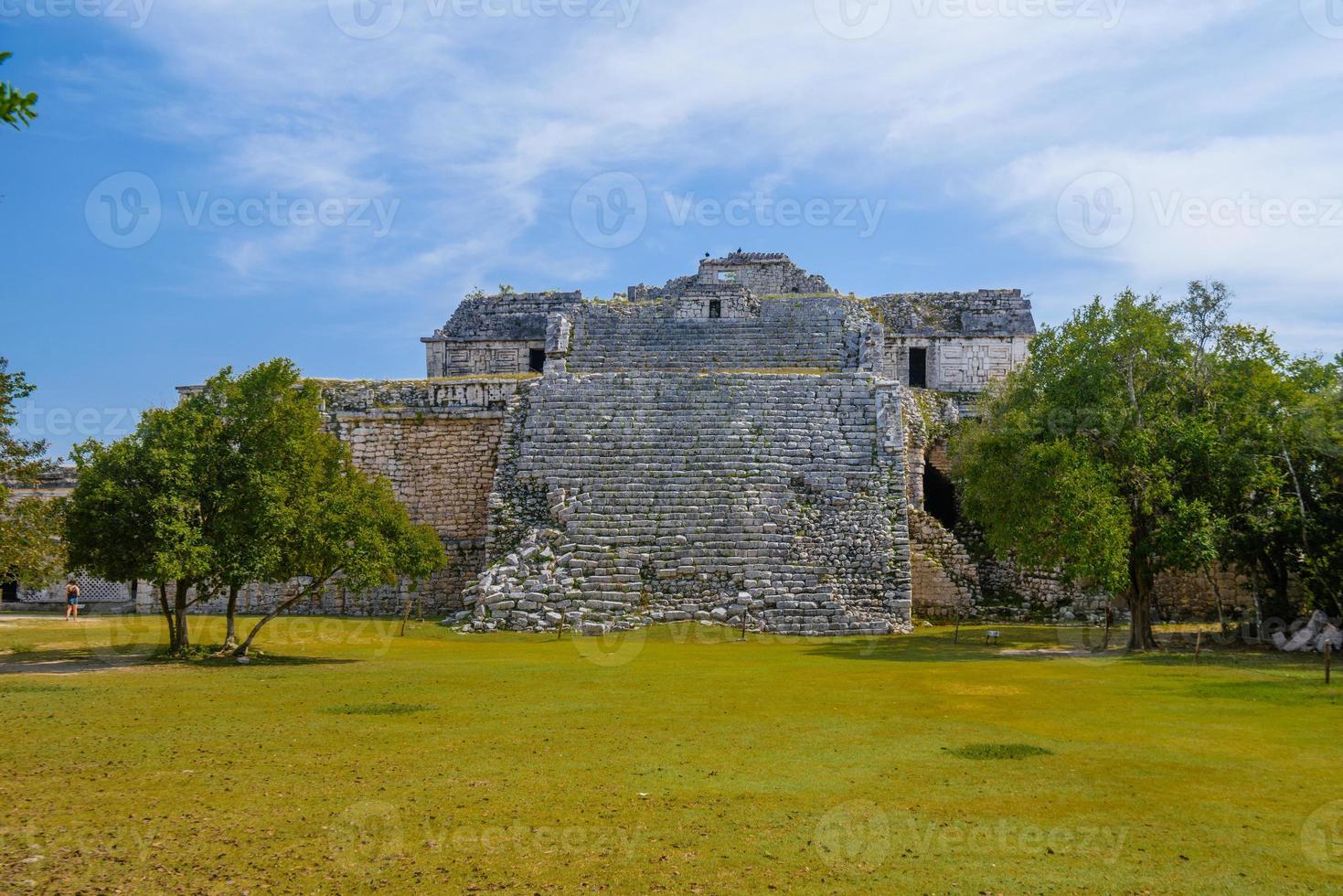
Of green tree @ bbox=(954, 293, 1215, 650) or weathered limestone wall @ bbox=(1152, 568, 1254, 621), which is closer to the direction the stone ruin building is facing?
the green tree

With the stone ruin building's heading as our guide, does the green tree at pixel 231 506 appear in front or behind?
in front

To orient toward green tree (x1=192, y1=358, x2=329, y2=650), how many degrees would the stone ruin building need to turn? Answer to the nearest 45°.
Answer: approximately 45° to its right

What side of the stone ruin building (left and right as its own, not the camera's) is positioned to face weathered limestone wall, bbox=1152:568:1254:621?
left

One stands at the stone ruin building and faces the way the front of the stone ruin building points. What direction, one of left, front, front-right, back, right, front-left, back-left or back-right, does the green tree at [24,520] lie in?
front-right

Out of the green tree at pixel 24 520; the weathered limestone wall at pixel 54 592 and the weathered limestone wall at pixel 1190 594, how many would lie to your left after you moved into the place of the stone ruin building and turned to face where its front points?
1

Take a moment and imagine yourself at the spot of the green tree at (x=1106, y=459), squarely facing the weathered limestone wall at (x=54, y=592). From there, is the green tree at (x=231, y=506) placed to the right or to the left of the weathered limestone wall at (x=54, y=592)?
left

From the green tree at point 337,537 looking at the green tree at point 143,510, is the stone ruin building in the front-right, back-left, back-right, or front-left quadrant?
back-right

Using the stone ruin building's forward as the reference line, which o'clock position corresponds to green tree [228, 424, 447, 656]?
The green tree is roughly at 1 o'clock from the stone ruin building.

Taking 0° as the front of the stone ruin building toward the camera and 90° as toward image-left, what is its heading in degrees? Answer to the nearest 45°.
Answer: approximately 0°

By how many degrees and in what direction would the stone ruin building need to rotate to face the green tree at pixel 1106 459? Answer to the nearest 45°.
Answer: approximately 45° to its left

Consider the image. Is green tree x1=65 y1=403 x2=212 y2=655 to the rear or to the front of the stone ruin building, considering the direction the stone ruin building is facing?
to the front
